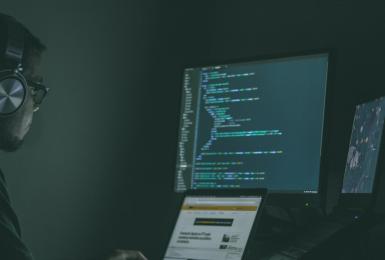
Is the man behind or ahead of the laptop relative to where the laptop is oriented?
ahead

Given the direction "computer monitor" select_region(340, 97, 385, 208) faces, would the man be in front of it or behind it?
in front

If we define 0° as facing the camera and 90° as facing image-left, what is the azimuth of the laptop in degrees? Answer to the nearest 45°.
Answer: approximately 45°

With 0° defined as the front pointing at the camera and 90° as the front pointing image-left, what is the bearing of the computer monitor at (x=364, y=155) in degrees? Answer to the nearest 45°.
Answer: approximately 45°
